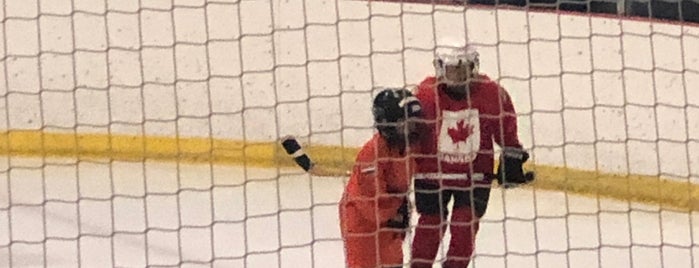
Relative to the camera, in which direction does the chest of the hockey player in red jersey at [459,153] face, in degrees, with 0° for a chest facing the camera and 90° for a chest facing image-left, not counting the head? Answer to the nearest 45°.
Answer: approximately 0°
